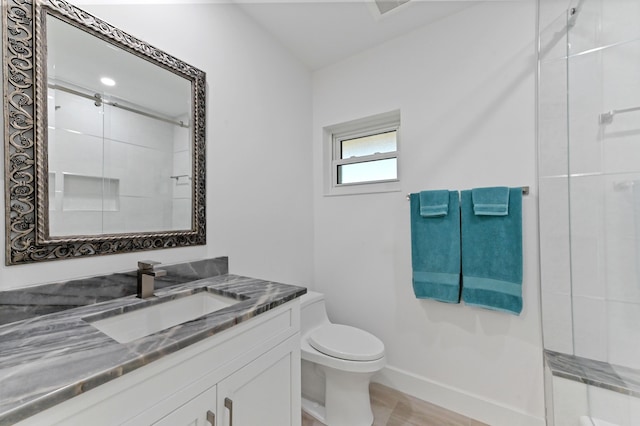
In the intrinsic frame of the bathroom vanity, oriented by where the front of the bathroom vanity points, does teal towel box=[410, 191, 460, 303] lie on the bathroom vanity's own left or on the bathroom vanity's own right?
on the bathroom vanity's own left

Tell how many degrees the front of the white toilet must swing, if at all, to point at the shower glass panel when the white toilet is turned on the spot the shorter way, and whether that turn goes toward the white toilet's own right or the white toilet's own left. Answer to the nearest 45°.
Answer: approximately 45° to the white toilet's own left

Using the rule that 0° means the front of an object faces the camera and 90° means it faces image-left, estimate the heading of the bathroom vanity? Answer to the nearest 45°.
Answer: approximately 315°

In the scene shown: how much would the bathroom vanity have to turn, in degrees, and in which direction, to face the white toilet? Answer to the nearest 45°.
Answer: approximately 45° to its left

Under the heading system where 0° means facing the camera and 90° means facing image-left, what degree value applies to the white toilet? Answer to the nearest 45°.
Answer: approximately 315°

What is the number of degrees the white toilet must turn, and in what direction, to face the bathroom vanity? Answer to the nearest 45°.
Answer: approximately 90° to its right

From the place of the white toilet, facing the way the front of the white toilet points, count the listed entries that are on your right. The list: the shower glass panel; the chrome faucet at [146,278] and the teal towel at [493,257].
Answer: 1

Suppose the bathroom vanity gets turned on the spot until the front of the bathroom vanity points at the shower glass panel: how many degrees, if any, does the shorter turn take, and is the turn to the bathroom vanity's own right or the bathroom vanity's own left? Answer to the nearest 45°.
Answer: approximately 45° to the bathroom vanity's own left

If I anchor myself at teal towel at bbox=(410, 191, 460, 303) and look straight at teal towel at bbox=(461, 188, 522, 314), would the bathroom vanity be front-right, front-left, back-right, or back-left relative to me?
back-right

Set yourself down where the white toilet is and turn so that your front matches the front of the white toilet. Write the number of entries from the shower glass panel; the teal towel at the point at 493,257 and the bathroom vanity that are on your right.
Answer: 1
